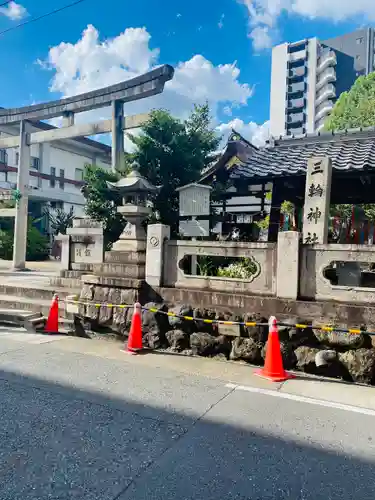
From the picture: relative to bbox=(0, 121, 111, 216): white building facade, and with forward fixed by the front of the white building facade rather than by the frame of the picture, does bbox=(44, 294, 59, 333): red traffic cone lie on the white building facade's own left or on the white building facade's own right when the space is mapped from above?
on the white building facade's own right

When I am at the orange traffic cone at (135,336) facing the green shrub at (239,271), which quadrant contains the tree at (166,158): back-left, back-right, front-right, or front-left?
front-left

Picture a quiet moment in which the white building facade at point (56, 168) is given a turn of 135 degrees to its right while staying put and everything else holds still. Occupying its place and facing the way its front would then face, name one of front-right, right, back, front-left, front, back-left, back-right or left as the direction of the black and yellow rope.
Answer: left

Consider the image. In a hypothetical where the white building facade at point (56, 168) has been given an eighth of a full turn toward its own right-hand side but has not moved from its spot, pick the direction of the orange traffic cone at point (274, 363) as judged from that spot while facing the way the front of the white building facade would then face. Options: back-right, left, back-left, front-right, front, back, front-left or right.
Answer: front

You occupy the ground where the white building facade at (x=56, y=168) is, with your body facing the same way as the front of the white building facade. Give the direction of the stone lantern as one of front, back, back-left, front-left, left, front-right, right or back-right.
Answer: front-right

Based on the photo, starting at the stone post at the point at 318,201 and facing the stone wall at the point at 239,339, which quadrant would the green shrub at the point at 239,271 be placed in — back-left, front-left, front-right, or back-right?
front-right

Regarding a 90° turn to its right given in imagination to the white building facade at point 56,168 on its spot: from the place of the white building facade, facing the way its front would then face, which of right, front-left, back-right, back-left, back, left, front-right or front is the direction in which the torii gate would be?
front-left

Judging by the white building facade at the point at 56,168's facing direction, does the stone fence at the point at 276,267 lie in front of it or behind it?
in front

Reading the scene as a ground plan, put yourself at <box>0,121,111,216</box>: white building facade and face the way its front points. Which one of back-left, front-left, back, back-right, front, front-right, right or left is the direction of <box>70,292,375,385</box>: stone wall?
front-right

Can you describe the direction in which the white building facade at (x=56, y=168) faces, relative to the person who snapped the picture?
facing the viewer and to the right of the viewer

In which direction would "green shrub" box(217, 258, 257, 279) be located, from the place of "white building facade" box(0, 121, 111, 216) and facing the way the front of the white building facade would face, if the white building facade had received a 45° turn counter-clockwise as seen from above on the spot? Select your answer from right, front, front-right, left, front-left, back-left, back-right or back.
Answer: right

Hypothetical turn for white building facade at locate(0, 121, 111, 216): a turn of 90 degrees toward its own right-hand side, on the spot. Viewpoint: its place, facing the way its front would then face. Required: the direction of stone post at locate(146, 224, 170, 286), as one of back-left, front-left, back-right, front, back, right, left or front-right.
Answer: front-left
